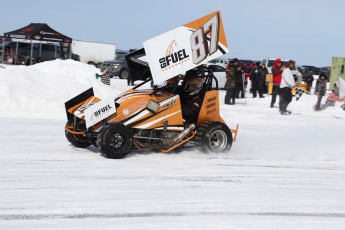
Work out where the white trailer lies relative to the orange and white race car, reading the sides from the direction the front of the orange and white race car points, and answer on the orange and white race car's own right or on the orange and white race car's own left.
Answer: on the orange and white race car's own right

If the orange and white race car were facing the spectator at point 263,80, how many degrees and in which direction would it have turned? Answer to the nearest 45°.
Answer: approximately 135° to its right

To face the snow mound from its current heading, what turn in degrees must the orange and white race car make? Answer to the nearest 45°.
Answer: approximately 90° to its right

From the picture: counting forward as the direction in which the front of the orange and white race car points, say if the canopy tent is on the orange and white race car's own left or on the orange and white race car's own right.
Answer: on the orange and white race car's own right

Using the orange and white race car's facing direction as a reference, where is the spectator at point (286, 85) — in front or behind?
behind
